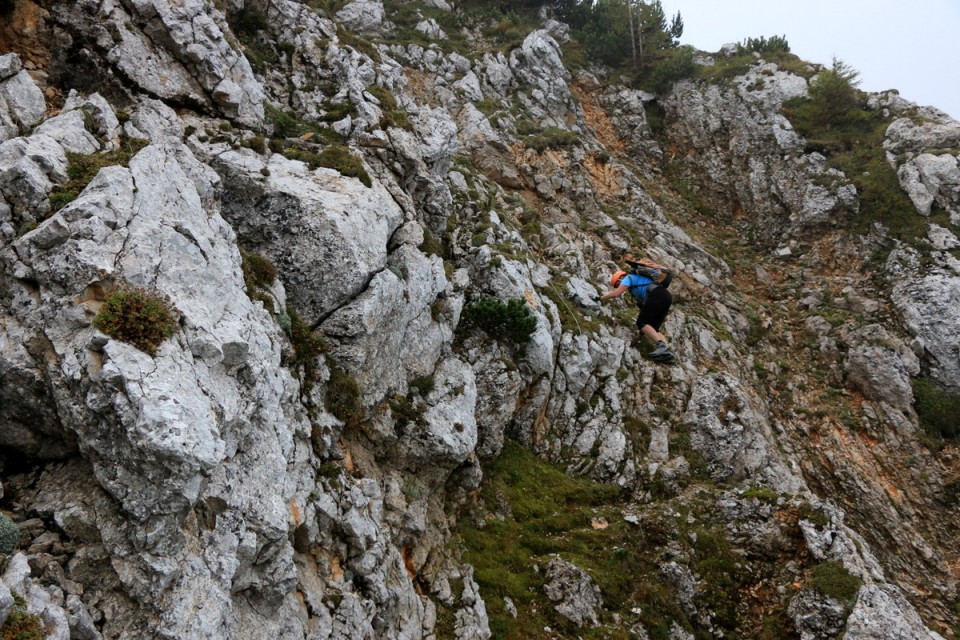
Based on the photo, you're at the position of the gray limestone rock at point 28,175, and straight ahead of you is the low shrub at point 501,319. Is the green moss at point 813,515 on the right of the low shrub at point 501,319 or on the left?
right

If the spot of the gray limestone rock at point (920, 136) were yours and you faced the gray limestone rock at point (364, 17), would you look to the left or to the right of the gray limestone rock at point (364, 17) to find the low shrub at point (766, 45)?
right

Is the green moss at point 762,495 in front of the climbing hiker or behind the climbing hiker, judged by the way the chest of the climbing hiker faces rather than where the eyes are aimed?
behind

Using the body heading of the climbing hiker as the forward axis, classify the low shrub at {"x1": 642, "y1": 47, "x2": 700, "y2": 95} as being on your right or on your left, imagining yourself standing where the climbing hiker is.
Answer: on your right

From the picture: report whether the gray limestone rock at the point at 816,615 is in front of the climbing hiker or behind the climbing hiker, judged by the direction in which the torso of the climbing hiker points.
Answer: behind

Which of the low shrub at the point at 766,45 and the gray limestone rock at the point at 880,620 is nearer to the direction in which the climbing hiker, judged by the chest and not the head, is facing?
the low shrub

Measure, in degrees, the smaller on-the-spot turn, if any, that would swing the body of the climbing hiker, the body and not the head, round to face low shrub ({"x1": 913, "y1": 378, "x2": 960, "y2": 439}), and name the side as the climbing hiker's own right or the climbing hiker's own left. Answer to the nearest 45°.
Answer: approximately 135° to the climbing hiker's own right

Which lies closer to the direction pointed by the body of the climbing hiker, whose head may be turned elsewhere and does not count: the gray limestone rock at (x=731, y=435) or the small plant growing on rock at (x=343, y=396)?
the small plant growing on rock

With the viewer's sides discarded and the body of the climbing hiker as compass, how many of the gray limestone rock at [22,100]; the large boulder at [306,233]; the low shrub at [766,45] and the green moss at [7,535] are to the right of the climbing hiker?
1

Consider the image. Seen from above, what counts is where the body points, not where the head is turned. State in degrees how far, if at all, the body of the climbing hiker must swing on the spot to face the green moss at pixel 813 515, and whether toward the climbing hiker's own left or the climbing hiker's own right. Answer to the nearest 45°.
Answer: approximately 180°
